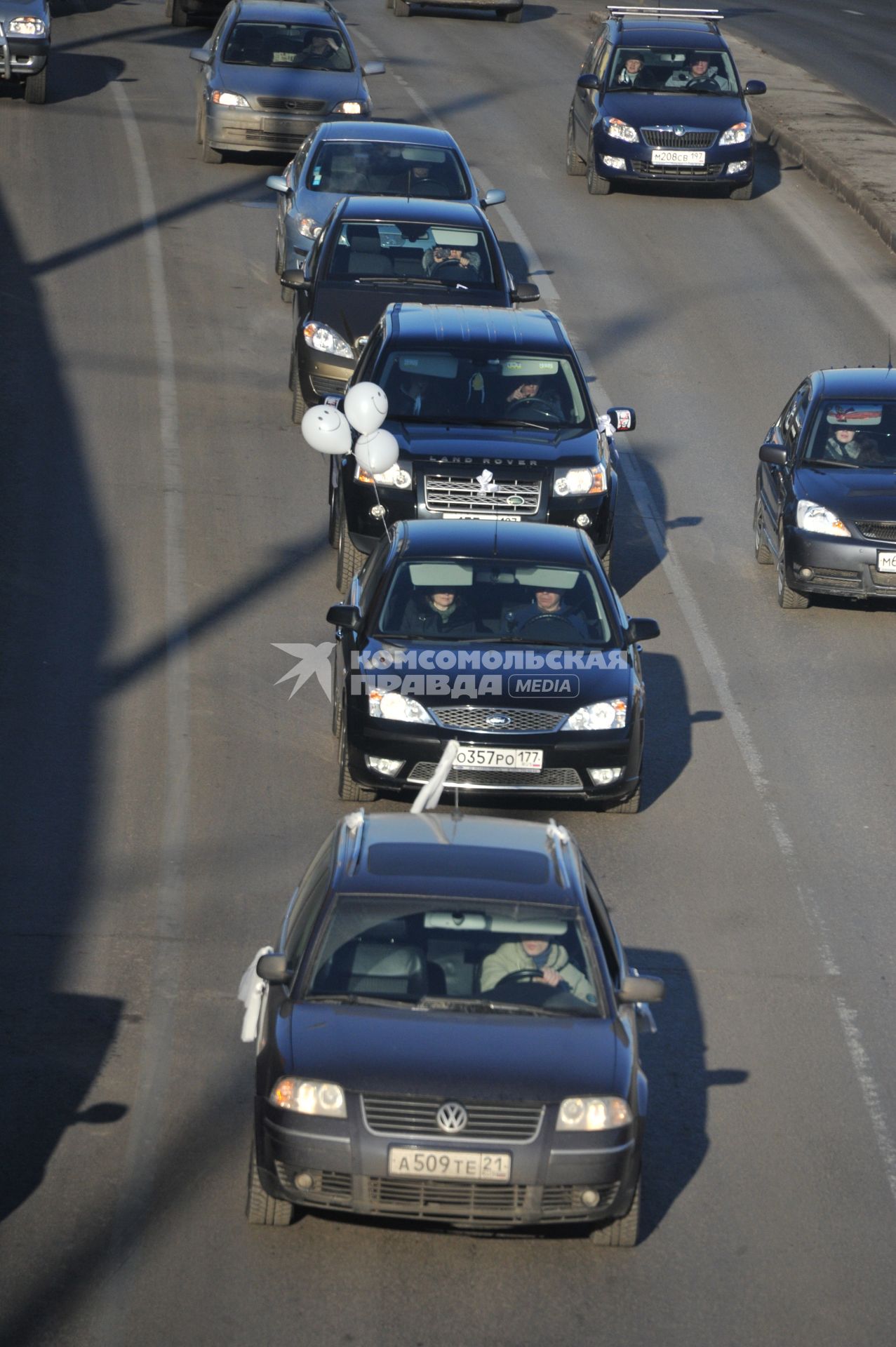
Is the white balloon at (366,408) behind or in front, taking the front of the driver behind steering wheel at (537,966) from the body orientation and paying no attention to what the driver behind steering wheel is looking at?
behind

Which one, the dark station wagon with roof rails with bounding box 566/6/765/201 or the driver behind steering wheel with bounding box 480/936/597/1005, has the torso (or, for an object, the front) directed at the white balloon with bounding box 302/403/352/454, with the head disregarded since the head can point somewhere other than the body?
the dark station wagon with roof rails

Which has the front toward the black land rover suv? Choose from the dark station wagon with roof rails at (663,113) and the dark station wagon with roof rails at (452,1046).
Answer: the dark station wagon with roof rails at (663,113)

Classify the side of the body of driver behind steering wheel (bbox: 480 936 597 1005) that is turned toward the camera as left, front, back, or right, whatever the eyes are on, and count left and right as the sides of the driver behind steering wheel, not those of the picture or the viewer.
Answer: front

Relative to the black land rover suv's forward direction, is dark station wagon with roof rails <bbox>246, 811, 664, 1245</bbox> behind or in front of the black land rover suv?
in front

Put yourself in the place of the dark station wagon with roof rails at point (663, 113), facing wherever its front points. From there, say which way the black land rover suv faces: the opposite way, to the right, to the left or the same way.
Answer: the same way

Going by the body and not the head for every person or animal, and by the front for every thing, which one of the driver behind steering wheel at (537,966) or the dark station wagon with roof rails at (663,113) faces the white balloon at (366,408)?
the dark station wagon with roof rails

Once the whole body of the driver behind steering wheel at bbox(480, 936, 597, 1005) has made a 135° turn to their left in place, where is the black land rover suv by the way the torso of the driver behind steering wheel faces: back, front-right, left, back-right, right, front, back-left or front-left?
front-left

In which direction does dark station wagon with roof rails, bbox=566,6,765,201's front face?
toward the camera

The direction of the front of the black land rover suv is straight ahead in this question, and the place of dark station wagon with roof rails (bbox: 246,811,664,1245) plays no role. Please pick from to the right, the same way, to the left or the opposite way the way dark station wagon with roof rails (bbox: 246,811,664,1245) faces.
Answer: the same way

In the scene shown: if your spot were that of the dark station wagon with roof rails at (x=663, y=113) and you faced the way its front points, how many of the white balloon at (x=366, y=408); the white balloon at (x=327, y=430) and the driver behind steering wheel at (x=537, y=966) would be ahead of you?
3

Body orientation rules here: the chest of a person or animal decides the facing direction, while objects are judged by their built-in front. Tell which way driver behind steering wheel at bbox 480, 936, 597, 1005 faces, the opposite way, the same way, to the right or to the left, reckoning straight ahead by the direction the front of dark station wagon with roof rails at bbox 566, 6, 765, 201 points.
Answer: the same way

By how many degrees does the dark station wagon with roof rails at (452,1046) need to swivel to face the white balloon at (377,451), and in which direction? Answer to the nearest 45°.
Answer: approximately 180°

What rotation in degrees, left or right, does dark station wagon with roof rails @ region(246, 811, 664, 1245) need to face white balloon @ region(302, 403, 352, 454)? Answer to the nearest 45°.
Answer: approximately 180°

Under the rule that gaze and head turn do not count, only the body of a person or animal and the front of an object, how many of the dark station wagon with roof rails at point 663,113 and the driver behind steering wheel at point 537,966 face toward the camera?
2

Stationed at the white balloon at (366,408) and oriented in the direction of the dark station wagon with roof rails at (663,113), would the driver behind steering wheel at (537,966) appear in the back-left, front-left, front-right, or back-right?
back-right

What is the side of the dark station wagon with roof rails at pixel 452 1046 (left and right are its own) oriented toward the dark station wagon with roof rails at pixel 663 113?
back

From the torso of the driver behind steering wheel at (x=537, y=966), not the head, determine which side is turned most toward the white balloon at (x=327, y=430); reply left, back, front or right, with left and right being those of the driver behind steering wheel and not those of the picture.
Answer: back

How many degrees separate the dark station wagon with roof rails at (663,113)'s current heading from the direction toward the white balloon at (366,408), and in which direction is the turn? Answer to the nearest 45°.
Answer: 0° — it already faces it
